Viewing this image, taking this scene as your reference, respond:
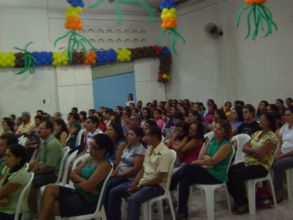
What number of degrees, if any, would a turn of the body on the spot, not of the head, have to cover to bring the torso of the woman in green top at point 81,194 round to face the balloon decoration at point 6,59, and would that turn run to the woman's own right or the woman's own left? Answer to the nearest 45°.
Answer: approximately 135° to the woman's own right

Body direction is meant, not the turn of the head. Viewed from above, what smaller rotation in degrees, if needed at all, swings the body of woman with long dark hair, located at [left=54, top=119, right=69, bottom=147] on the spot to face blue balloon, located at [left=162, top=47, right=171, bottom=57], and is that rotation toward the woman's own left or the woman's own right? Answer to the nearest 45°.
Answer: approximately 180°

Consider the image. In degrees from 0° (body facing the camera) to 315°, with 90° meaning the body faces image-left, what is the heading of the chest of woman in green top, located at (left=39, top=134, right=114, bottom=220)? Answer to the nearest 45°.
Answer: approximately 45°

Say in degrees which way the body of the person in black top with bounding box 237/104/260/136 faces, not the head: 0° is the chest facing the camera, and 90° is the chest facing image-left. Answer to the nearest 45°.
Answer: approximately 45°

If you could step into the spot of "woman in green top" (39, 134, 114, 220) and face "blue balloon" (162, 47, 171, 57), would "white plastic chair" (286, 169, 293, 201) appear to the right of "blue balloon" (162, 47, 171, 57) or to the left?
right

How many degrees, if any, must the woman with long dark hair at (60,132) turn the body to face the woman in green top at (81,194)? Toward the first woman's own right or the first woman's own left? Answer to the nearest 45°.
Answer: approximately 45° to the first woman's own left

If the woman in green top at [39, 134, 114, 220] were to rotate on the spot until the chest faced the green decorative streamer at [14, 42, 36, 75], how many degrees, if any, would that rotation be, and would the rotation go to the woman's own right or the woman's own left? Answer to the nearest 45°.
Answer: approximately 135° to the woman's own right
